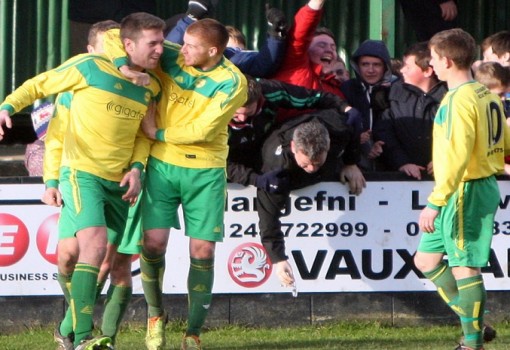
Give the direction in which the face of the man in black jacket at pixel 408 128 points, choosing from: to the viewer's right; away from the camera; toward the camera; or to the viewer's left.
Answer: to the viewer's left

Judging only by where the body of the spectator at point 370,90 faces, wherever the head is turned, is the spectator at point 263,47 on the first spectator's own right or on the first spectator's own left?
on the first spectator's own right

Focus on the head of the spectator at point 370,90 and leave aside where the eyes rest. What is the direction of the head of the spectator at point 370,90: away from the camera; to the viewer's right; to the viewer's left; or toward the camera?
toward the camera

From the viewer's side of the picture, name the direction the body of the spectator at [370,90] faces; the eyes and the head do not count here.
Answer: toward the camera

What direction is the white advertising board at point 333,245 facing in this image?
toward the camera

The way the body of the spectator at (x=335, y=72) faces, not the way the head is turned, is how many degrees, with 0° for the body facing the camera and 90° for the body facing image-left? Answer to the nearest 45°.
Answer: approximately 45°
